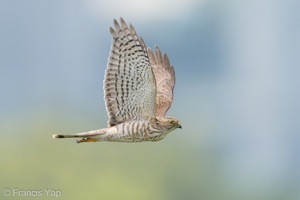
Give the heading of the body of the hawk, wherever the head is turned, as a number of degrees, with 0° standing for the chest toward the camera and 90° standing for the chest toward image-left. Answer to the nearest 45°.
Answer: approximately 270°
